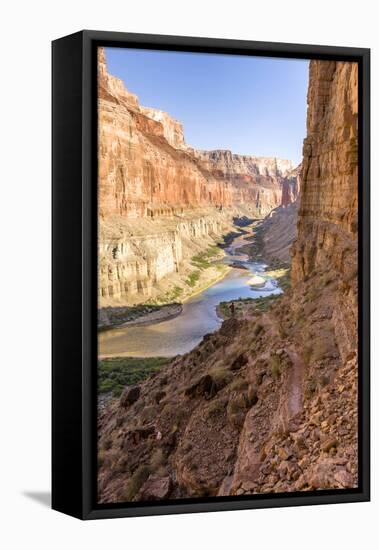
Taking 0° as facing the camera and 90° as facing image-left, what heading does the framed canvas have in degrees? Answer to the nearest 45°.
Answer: approximately 315°
